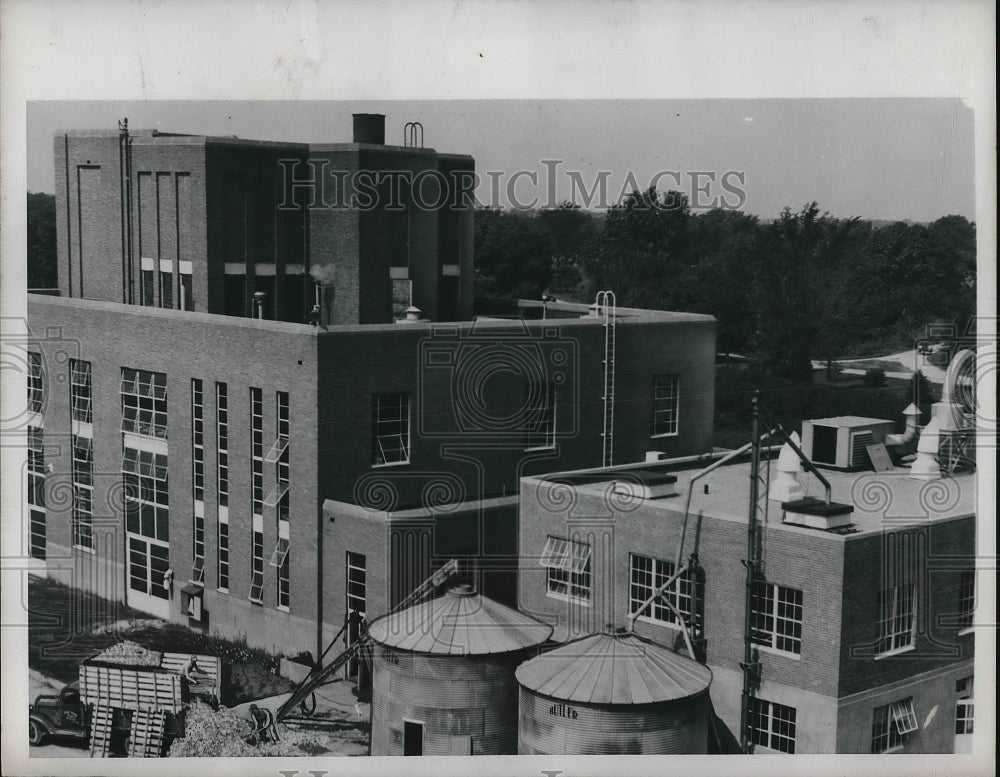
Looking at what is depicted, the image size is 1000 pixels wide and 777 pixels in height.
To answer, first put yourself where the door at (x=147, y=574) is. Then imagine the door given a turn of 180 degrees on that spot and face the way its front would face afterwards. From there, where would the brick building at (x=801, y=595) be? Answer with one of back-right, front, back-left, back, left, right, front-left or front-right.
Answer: right

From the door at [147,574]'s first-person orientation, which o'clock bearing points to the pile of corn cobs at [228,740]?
The pile of corn cobs is roughly at 10 o'clock from the door.

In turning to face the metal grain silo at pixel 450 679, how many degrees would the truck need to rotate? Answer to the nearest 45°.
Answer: approximately 135° to its left

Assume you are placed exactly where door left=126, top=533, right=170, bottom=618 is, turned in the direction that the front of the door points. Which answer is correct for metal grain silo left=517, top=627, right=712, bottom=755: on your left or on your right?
on your left

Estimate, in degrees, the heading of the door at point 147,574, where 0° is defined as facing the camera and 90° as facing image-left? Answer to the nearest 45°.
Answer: approximately 45°

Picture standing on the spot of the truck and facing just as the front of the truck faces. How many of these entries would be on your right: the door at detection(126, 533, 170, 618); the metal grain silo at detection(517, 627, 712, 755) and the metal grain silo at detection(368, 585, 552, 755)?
1

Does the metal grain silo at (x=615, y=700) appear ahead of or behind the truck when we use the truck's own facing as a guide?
behind

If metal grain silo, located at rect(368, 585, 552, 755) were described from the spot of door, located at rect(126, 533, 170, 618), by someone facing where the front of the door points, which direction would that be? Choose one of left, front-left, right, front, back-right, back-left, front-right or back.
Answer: left

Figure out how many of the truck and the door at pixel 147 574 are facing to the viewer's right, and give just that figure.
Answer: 0

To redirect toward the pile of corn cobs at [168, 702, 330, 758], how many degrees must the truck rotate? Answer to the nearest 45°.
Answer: approximately 135° to its left

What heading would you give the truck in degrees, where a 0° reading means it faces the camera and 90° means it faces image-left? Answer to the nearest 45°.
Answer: approximately 90°

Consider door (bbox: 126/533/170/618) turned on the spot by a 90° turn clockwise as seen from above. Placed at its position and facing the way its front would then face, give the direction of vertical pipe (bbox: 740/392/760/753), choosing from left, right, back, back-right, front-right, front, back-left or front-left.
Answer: back
